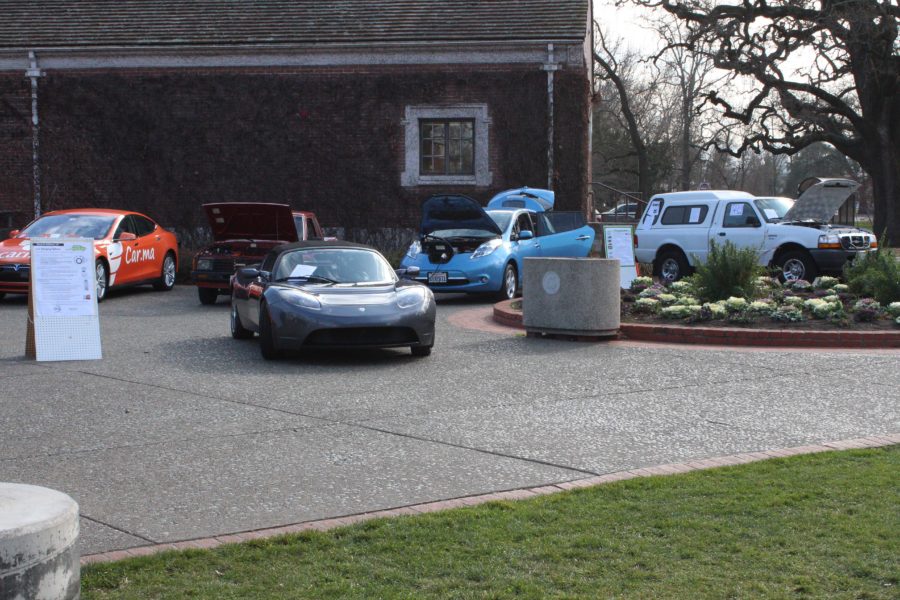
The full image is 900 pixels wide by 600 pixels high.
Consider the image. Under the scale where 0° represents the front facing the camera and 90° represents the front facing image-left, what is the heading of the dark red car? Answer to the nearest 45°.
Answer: approximately 45°

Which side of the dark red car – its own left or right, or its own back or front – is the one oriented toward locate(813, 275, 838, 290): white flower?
left

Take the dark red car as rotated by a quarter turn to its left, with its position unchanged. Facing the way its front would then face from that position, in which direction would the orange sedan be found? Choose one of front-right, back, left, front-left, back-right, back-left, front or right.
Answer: back

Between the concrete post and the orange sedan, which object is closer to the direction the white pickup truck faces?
the concrete post

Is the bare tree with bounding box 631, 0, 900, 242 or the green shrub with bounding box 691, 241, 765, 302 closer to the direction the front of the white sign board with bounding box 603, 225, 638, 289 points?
the green shrub

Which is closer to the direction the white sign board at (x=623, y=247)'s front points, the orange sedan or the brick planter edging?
the brick planter edging

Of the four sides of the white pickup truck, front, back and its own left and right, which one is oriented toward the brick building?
back

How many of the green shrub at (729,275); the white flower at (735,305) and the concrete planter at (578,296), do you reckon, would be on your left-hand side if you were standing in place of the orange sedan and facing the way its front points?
3

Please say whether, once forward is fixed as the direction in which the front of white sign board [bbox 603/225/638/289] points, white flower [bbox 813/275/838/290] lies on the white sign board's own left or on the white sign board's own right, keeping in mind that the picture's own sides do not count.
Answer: on the white sign board's own left

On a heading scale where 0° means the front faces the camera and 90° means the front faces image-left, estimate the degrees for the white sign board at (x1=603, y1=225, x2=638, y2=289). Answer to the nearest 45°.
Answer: approximately 0°

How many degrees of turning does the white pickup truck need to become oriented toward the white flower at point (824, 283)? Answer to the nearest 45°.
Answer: approximately 45° to its right
